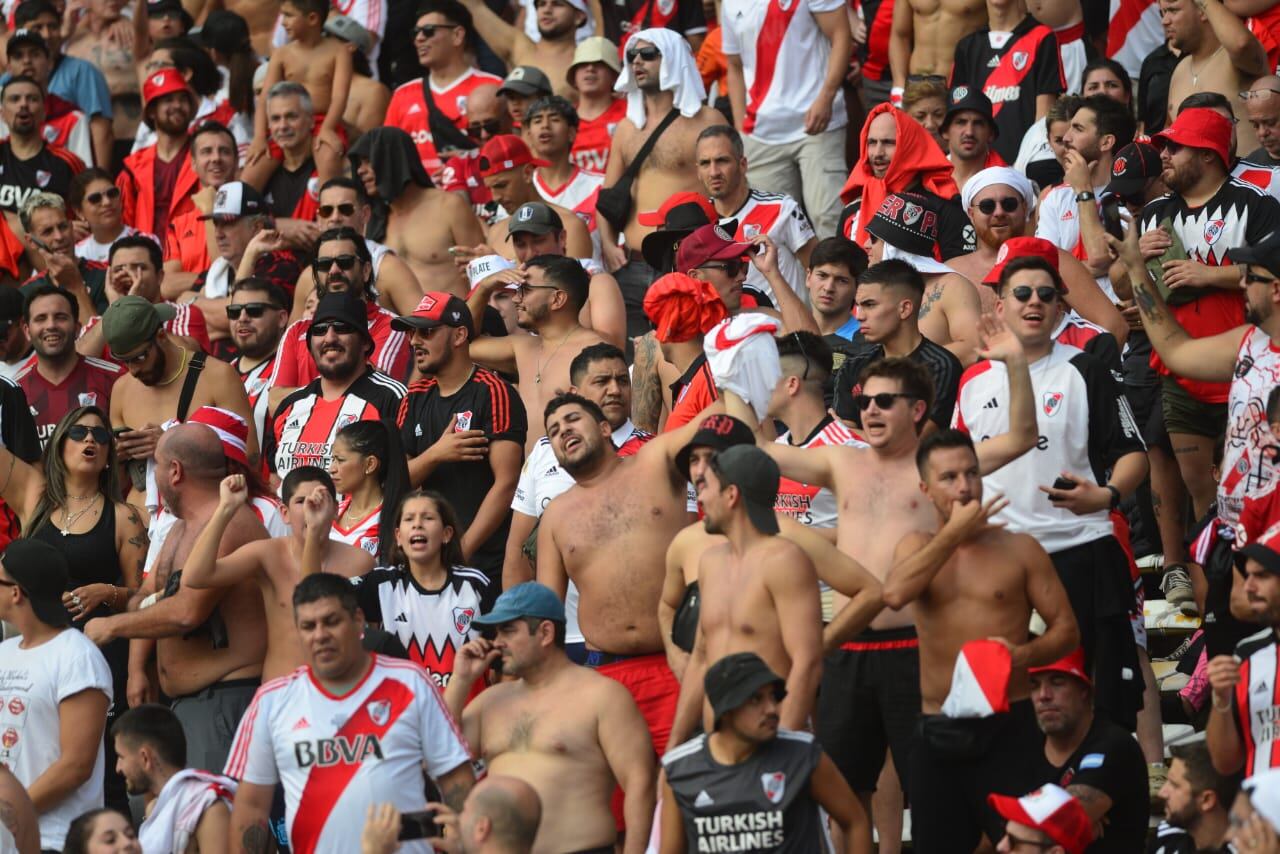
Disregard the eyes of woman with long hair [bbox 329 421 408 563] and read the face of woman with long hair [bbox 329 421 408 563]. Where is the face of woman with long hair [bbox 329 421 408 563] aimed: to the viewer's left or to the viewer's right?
to the viewer's left

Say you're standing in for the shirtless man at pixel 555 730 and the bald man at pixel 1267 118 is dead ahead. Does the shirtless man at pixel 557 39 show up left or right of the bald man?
left

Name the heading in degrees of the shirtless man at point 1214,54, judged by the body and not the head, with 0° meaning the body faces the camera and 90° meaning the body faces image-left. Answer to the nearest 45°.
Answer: approximately 45°

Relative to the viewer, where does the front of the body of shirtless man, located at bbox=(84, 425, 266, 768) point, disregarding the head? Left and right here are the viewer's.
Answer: facing to the left of the viewer

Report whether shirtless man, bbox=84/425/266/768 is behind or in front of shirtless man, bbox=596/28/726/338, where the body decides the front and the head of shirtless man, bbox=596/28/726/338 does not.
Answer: in front

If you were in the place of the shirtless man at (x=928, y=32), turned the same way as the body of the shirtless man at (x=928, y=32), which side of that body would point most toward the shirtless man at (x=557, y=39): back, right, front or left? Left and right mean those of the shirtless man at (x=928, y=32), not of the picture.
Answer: right

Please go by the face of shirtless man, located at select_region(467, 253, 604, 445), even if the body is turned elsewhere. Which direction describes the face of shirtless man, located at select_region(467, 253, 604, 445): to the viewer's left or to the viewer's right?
to the viewer's left

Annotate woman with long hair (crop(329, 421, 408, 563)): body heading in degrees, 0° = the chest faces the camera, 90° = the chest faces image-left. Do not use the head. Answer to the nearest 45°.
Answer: approximately 45°

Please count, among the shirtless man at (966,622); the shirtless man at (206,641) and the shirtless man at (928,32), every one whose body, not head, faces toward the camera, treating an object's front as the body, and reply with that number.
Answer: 2
